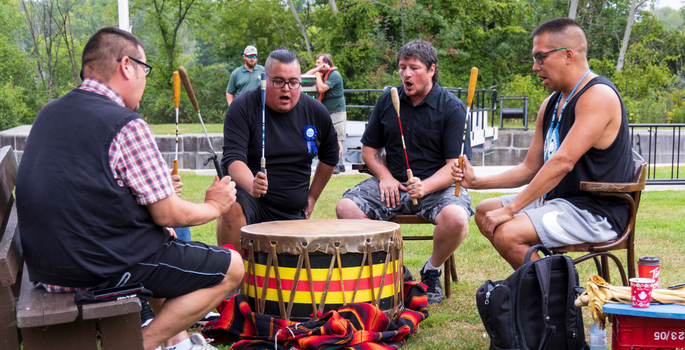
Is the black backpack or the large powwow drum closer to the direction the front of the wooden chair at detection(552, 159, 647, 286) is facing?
the large powwow drum

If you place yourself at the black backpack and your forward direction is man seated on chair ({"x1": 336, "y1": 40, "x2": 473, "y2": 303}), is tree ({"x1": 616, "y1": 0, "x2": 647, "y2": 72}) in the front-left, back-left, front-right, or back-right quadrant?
front-right

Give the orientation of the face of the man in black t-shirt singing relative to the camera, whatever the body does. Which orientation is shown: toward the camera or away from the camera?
toward the camera

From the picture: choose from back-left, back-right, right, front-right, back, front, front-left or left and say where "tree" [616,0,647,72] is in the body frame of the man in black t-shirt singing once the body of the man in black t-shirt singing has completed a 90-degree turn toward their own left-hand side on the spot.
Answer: front-left

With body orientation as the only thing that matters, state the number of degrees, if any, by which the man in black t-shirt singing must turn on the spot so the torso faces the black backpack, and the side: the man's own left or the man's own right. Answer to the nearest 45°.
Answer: approximately 45° to the man's own left

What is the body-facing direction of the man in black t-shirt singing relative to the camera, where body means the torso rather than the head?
toward the camera

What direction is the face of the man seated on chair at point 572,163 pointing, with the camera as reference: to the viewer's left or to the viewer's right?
to the viewer's left

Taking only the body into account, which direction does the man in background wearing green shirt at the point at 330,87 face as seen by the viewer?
to the viewer's left

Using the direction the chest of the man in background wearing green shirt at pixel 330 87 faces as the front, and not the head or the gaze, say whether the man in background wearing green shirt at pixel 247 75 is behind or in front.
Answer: in front

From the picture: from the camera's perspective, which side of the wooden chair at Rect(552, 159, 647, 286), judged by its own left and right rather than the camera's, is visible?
left

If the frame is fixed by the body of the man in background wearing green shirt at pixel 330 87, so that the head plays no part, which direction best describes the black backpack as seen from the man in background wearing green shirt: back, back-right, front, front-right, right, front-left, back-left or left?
left

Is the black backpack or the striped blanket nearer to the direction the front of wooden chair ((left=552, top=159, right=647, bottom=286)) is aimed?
the striped blanket
